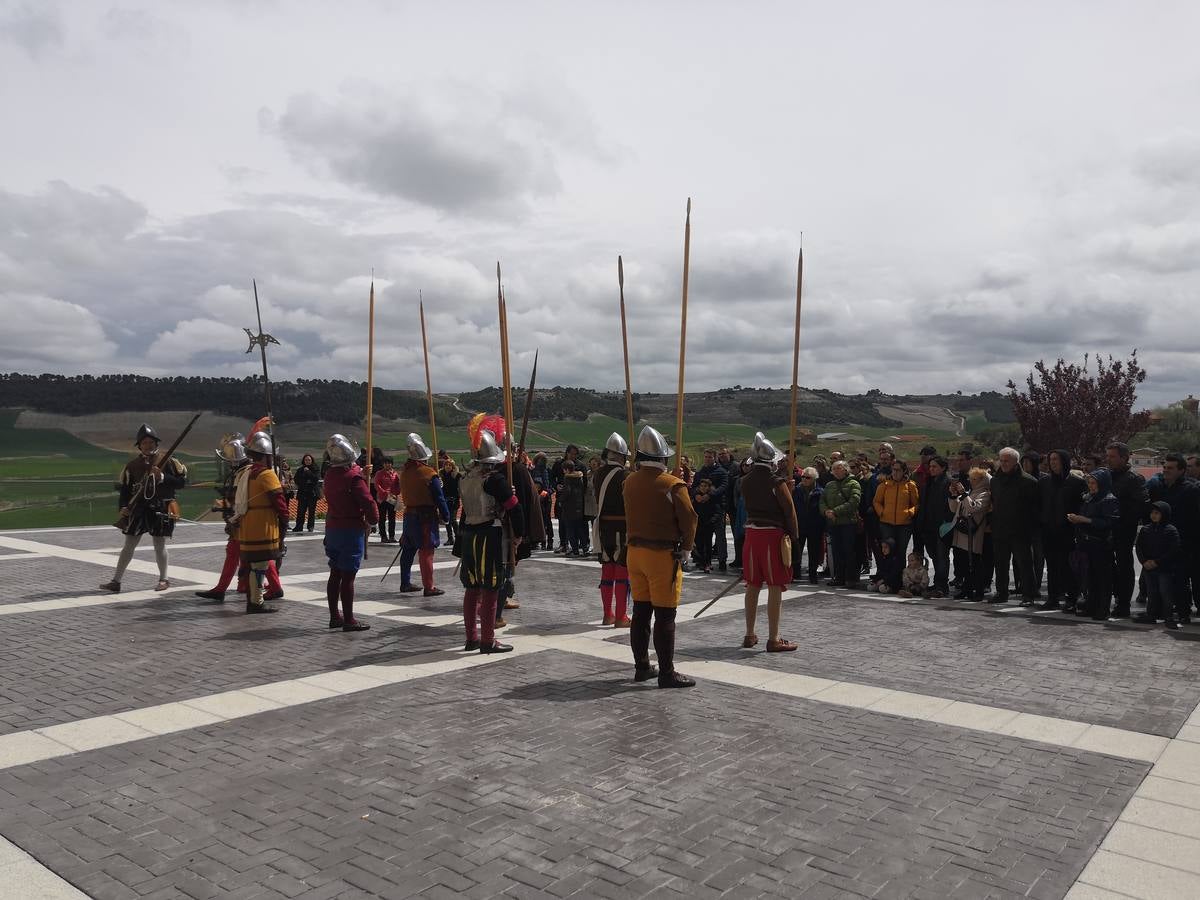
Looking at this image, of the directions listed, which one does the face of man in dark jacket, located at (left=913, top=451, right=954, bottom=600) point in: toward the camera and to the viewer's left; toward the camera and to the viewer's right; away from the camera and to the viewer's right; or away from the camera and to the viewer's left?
toward the camera and to the viewer's left

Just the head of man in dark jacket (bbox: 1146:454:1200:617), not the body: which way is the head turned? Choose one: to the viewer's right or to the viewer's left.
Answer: to the viewer's left

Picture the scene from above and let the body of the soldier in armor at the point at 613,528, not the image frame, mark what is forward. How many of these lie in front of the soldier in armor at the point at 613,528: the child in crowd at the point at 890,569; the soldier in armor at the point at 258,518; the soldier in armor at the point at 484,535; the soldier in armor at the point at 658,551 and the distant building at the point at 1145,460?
2

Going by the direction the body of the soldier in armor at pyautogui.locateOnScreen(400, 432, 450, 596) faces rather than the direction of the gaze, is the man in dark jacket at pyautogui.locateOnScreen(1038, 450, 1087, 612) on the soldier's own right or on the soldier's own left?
on the soldier's own right

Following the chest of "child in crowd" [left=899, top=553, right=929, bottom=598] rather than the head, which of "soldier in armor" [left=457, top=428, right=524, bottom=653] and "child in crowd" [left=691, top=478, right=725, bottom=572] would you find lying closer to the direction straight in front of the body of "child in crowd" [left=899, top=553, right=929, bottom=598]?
the soldier in armor

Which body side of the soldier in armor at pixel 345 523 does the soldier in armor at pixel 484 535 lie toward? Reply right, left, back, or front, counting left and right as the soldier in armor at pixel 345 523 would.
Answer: right

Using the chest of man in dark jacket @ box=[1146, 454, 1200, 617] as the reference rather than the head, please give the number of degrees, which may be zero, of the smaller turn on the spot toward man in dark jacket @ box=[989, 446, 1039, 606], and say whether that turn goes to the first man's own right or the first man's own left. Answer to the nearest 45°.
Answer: approximately 45° to the first man's own right

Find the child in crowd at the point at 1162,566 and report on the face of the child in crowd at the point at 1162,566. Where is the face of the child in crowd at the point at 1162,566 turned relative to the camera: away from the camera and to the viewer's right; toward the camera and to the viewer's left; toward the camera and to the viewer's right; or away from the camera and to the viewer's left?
toward the camera and to the viewer's left

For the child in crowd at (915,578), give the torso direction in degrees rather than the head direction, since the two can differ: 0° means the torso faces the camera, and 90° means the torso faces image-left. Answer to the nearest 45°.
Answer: approximately 45°

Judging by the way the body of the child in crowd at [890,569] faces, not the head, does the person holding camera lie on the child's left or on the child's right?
on the child's left

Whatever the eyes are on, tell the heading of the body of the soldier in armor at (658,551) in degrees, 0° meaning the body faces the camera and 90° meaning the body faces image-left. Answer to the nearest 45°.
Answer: approximately 225°

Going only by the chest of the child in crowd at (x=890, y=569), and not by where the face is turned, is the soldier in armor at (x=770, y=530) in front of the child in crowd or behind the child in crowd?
in front

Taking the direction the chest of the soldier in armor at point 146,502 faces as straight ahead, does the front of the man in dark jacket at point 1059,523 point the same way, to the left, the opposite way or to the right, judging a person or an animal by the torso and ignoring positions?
to the right

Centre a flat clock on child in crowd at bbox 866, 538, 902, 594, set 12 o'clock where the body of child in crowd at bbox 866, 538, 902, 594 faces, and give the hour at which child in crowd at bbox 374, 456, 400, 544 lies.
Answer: child in crowd at bbox 374, 456, 400, 544 is roughly at 2 o'clock from child in crowd at bbox 866, 538, 902, 594.

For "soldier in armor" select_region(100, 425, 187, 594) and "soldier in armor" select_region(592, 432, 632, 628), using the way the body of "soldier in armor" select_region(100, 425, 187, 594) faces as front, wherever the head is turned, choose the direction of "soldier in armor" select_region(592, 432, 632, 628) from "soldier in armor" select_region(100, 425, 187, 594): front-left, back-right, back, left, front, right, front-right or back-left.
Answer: front-left
